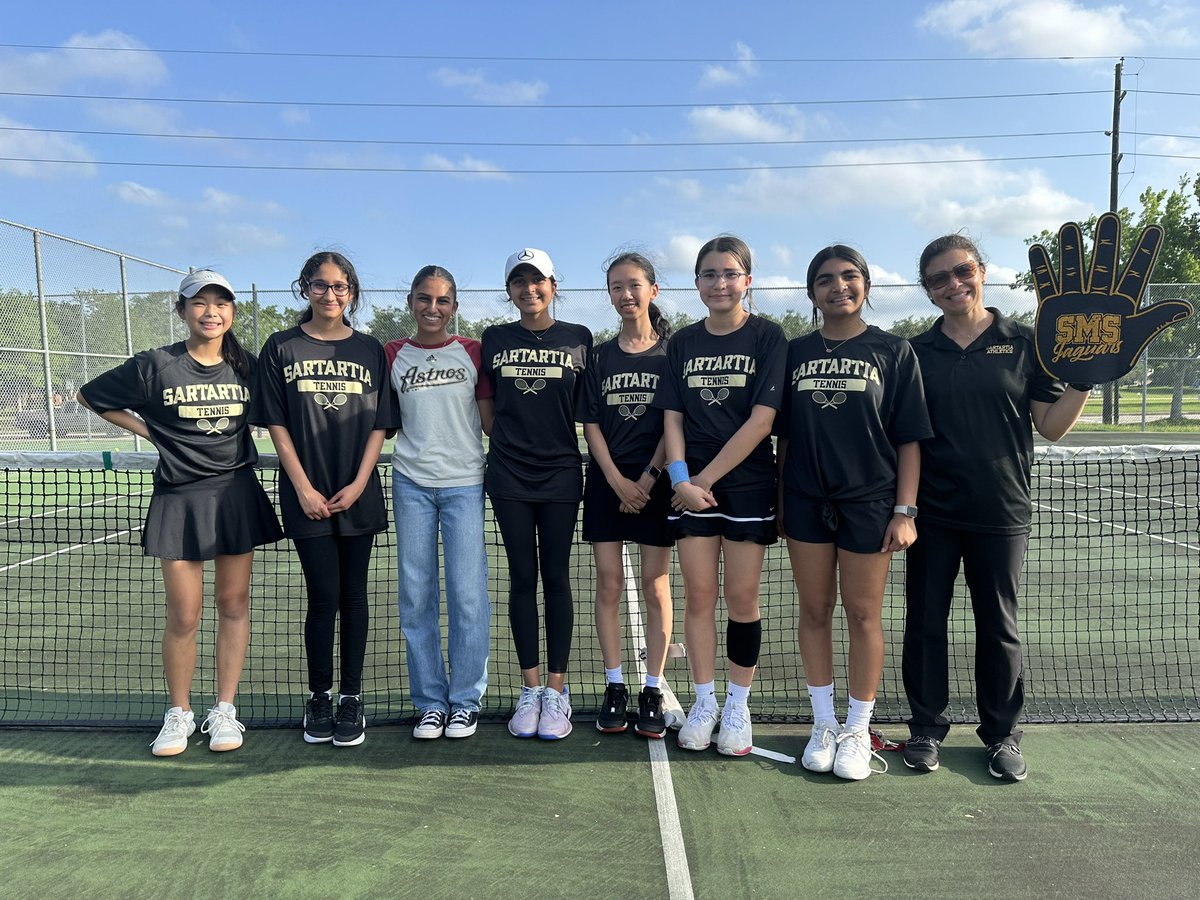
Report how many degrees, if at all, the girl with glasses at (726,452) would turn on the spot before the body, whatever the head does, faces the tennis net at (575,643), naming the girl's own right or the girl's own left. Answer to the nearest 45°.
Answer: approximately 135° to the girl's own right

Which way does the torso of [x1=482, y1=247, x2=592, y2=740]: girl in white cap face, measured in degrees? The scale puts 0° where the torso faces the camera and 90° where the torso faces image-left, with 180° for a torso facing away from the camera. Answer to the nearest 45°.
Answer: approximately 0°

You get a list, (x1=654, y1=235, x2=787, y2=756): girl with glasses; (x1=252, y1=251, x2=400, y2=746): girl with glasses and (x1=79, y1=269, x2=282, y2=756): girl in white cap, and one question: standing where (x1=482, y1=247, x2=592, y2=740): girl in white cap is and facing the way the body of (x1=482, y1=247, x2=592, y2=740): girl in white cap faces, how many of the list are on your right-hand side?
2

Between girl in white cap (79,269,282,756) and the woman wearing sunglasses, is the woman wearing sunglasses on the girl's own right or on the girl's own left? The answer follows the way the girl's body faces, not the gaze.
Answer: on the girl's own left

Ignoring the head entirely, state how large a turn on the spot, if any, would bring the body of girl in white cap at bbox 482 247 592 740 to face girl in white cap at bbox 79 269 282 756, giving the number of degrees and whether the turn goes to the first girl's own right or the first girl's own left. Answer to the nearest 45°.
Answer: approximately 90° to the first girl's own right

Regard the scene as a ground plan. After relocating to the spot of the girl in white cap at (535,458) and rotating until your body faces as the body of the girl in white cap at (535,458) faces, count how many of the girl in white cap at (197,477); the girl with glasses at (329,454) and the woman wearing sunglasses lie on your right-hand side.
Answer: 2

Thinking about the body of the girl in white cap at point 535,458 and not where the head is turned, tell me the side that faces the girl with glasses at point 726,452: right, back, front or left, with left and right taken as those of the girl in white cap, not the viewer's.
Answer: left
